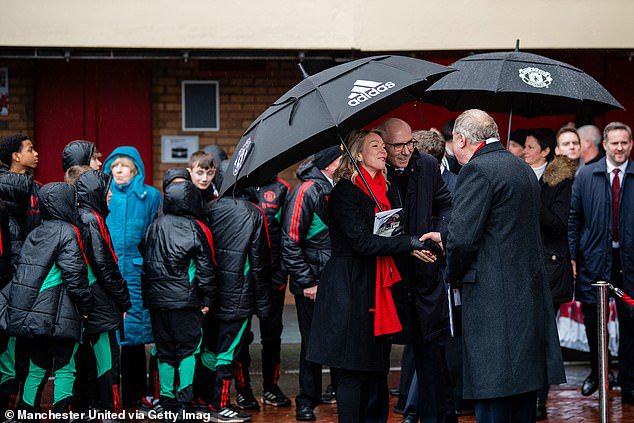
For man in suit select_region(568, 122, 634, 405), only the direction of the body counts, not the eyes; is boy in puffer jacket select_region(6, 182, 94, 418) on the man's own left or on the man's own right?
on the man's own right

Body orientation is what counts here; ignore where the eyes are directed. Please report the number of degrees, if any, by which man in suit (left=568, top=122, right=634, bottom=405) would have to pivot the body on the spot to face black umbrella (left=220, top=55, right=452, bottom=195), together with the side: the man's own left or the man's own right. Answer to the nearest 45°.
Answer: approximately 45° to the man's own right

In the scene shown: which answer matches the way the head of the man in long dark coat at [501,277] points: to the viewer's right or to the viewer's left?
to the viewer's left

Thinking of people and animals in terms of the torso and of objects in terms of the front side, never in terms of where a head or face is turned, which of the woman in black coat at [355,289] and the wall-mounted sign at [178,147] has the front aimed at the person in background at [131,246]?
the wall-mounted sign

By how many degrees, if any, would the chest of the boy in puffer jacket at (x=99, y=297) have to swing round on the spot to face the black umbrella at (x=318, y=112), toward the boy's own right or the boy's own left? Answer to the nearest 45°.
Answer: approximately 90° to the boy's own right

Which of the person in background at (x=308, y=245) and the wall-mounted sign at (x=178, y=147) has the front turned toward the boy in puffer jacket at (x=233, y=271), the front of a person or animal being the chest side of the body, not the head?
the wall-mounted sign

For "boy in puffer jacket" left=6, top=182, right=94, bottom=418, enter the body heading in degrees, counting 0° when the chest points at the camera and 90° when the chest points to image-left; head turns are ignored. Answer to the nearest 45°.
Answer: approximately 225°

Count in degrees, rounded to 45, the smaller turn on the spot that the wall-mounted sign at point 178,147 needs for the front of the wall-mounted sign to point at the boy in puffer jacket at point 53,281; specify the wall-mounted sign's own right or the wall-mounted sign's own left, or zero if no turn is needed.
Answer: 0° — it already faces them

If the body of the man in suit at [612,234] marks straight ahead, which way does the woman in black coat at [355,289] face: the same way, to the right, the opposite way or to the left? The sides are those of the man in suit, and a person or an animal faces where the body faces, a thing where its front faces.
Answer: to the left

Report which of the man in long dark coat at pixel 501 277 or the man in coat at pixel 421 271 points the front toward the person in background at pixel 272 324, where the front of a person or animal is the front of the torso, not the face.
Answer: the man in long dark coat at pixel 501 277

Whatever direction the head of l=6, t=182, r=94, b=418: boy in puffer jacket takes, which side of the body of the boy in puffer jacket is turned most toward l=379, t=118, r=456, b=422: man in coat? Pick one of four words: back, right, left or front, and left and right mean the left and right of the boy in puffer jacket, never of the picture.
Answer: right

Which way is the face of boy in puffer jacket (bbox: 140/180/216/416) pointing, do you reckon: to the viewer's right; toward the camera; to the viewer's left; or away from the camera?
away from the camera

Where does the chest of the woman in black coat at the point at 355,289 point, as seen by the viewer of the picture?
to the viewer's right

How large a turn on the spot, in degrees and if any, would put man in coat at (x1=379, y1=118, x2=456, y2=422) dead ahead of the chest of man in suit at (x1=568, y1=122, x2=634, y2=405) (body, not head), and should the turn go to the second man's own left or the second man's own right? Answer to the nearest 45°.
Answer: approximately 45° to the second man's own right

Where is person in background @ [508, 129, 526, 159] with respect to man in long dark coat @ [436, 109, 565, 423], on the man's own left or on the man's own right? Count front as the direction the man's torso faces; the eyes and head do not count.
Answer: on the man's own right

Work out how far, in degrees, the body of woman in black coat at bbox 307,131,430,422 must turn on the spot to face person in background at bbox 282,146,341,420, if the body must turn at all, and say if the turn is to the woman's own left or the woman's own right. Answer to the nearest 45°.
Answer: approximately 90° to the woman's own left
